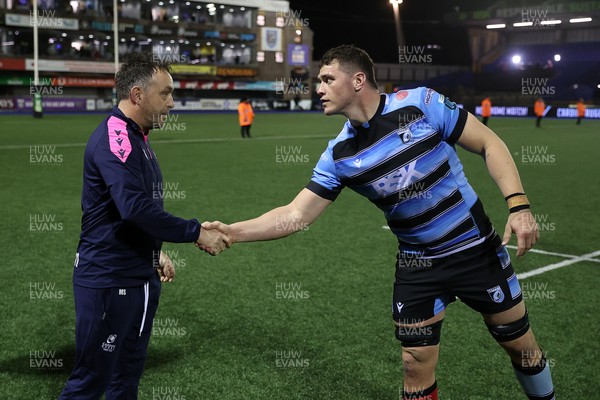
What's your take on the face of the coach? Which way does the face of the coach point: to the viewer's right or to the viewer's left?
to the viewer's right

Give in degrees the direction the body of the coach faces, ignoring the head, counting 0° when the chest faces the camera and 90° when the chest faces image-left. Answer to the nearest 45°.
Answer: approximately 270°
